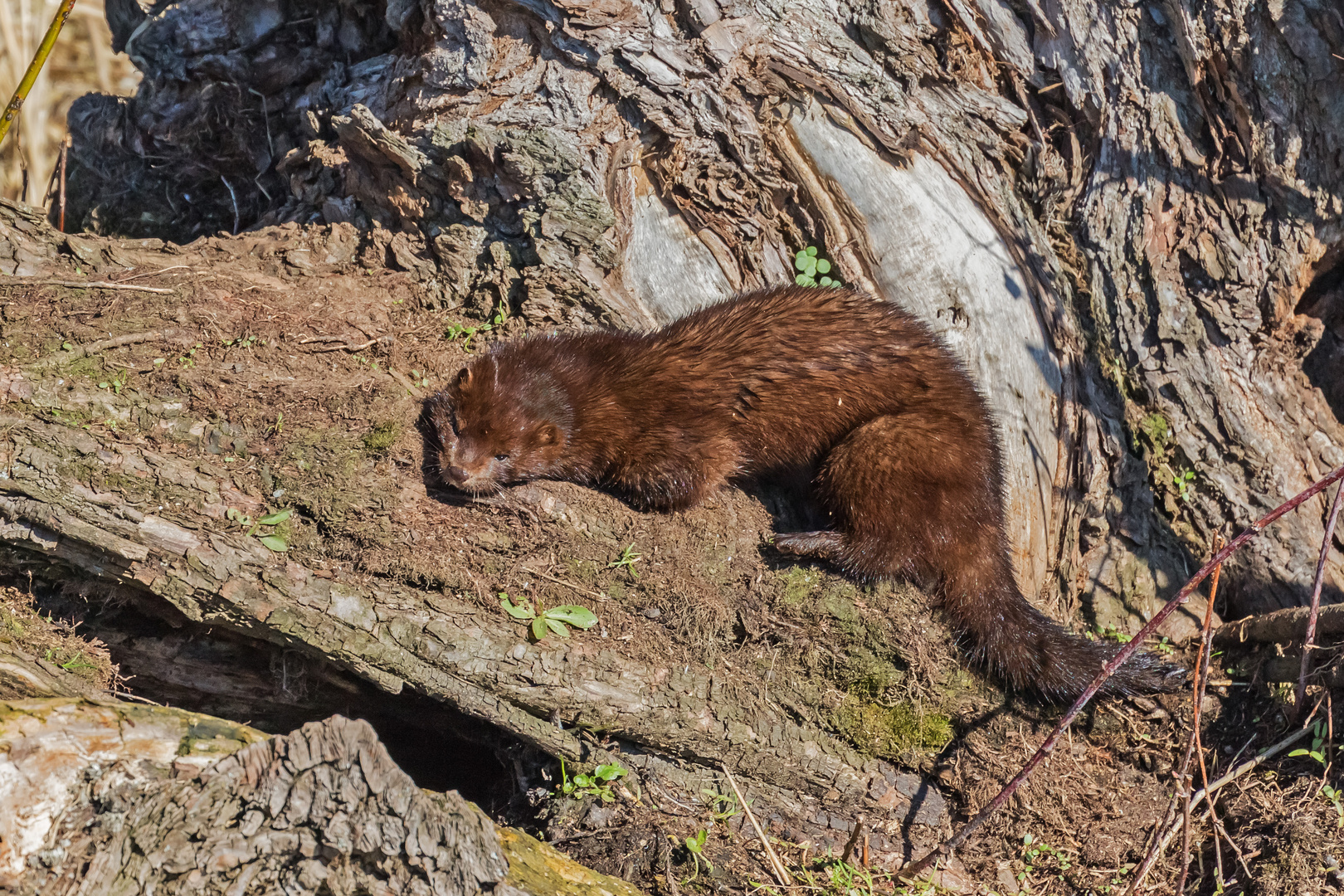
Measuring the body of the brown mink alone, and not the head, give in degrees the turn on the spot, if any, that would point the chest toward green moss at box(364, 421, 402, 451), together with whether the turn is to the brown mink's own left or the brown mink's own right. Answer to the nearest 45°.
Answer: approximately 45° to the brown mink's own left

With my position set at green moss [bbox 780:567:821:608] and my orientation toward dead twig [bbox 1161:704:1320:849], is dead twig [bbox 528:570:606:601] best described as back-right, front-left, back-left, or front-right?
back-right

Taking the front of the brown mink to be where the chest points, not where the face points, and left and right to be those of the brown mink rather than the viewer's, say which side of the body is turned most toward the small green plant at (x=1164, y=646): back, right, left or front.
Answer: back

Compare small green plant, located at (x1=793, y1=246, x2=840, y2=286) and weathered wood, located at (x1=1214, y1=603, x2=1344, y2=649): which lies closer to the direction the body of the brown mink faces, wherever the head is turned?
the small green plant

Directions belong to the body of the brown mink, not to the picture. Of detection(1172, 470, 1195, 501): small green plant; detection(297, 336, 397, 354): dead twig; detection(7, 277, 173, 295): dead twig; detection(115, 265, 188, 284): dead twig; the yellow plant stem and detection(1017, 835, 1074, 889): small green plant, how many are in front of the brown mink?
4

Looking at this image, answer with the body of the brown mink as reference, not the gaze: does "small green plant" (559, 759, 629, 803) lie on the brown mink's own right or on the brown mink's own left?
on the brown mink's own left

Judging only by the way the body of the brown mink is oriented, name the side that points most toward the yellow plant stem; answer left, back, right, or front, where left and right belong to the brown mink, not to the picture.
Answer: front

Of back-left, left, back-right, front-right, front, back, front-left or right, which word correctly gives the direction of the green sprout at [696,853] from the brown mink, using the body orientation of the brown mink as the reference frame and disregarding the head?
left

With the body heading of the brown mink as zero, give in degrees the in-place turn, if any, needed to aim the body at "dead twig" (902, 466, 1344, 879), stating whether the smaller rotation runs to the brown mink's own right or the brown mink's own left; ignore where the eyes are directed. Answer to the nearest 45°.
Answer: approximately 135° to the brown mink's own left

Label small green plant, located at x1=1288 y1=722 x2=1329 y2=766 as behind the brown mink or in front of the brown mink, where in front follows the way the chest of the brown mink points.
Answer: behind

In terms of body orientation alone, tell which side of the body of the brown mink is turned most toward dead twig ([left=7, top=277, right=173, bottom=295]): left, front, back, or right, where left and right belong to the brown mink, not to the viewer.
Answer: front

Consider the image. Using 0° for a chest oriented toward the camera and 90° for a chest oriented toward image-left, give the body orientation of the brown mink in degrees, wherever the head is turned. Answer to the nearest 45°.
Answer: approximately 90°

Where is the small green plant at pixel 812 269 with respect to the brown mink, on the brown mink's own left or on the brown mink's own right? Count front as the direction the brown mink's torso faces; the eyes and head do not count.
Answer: on the brown mink's own right
